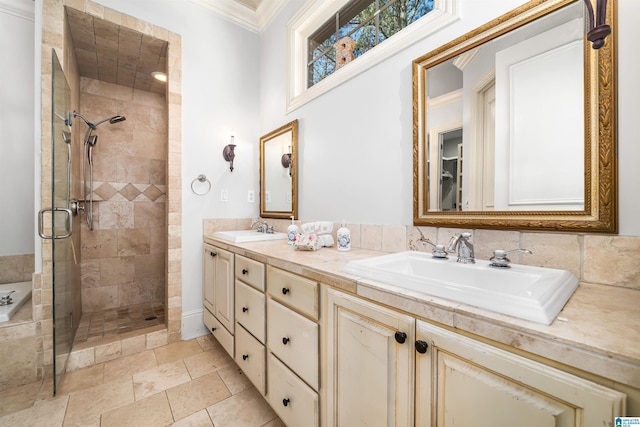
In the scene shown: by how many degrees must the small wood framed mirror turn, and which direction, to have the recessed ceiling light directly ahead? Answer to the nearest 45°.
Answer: approximately 90° to its right

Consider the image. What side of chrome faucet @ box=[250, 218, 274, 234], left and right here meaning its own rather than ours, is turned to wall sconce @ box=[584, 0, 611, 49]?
left

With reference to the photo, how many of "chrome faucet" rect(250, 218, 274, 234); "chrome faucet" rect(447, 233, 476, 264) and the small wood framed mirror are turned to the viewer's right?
0

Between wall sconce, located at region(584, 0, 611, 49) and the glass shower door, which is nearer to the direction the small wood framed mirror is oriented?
the glass shower door

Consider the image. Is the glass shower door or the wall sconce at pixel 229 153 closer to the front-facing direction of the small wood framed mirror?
the glass shower door

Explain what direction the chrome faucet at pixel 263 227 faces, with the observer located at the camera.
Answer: facing the viewer and to the left of the viewer

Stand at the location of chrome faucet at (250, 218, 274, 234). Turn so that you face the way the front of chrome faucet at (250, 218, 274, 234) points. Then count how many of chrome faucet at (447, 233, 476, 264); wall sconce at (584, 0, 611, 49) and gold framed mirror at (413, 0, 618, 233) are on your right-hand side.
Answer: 0

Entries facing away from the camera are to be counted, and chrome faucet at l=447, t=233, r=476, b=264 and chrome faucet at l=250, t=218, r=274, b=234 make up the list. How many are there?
0

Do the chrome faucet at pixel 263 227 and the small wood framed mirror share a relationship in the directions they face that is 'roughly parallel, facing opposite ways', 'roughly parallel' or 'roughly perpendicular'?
roughly parallel

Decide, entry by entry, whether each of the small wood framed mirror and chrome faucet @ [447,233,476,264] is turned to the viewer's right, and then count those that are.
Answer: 0
